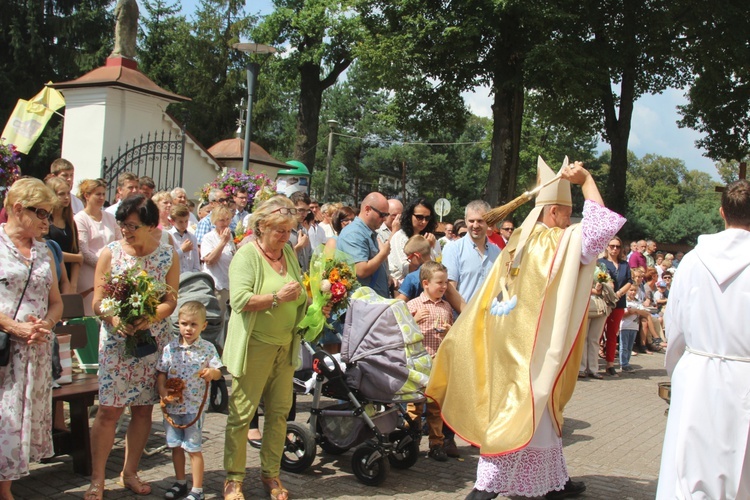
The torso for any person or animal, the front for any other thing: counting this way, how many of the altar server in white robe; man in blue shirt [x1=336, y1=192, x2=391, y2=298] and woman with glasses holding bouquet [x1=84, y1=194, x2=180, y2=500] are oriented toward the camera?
1

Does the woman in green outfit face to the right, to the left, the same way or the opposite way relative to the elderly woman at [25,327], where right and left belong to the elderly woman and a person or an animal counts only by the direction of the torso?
the same way

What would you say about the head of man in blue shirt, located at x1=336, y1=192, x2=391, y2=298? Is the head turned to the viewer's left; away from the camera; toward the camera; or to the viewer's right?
to the viewer's right

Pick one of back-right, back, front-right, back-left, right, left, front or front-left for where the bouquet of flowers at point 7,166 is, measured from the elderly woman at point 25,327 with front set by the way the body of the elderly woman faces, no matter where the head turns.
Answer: back-left

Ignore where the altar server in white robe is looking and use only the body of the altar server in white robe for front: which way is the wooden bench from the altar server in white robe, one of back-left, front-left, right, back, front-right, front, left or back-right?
left

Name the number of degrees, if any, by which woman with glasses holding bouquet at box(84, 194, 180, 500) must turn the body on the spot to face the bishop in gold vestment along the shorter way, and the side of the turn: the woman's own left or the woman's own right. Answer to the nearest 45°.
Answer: approximately 90° to the woman's own left

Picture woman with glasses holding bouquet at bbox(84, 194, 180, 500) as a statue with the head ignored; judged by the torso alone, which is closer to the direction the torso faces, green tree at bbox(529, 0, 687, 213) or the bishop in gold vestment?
the bishop in gold vestment

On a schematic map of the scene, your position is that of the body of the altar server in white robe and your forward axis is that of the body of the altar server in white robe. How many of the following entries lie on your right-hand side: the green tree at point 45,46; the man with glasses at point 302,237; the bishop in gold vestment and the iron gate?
0

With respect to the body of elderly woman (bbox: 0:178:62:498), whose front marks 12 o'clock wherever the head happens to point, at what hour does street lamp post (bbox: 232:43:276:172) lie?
The street lamp post is roughly at 8 o'clock from the elderly woman.

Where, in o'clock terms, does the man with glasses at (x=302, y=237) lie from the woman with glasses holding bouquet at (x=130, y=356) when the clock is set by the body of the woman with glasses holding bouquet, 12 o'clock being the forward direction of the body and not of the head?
The man with glasses is roughly at 7 o'clock from the woman with glasses holding bouquet.

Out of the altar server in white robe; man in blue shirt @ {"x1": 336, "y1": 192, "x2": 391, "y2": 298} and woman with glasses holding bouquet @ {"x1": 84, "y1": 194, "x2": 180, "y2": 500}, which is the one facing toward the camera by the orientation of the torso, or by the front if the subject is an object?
the woman with glasses holding bouquet

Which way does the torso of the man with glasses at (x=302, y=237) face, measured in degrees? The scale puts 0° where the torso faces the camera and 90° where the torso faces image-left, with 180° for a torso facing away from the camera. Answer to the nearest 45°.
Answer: approximately 315°

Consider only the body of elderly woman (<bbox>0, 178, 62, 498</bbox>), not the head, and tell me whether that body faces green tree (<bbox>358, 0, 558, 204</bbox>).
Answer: no

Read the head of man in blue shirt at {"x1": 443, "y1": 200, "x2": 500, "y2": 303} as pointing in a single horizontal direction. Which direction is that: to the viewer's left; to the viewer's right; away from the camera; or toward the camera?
toward the camera

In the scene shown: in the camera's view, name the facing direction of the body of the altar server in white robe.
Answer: away from the camera

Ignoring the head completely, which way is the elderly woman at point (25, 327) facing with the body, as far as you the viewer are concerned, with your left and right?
facing the viewer and to the right of the viewer

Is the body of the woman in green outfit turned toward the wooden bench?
no

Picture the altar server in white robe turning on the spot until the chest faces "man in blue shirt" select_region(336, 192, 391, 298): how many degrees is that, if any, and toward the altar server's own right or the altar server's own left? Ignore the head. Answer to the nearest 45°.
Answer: approximately 45° to the altar server's own left

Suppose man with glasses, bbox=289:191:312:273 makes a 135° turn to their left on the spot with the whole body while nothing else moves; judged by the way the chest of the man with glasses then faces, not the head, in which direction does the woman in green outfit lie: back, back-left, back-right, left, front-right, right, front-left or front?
back

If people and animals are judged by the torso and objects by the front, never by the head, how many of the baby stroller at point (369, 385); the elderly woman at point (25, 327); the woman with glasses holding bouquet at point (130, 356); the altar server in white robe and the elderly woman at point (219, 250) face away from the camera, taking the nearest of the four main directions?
1

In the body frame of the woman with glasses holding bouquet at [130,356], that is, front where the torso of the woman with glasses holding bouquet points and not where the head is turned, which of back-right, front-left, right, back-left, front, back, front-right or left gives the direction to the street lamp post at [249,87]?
back

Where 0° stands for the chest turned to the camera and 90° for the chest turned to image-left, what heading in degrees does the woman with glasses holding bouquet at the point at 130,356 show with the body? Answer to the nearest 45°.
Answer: approximately 0°
